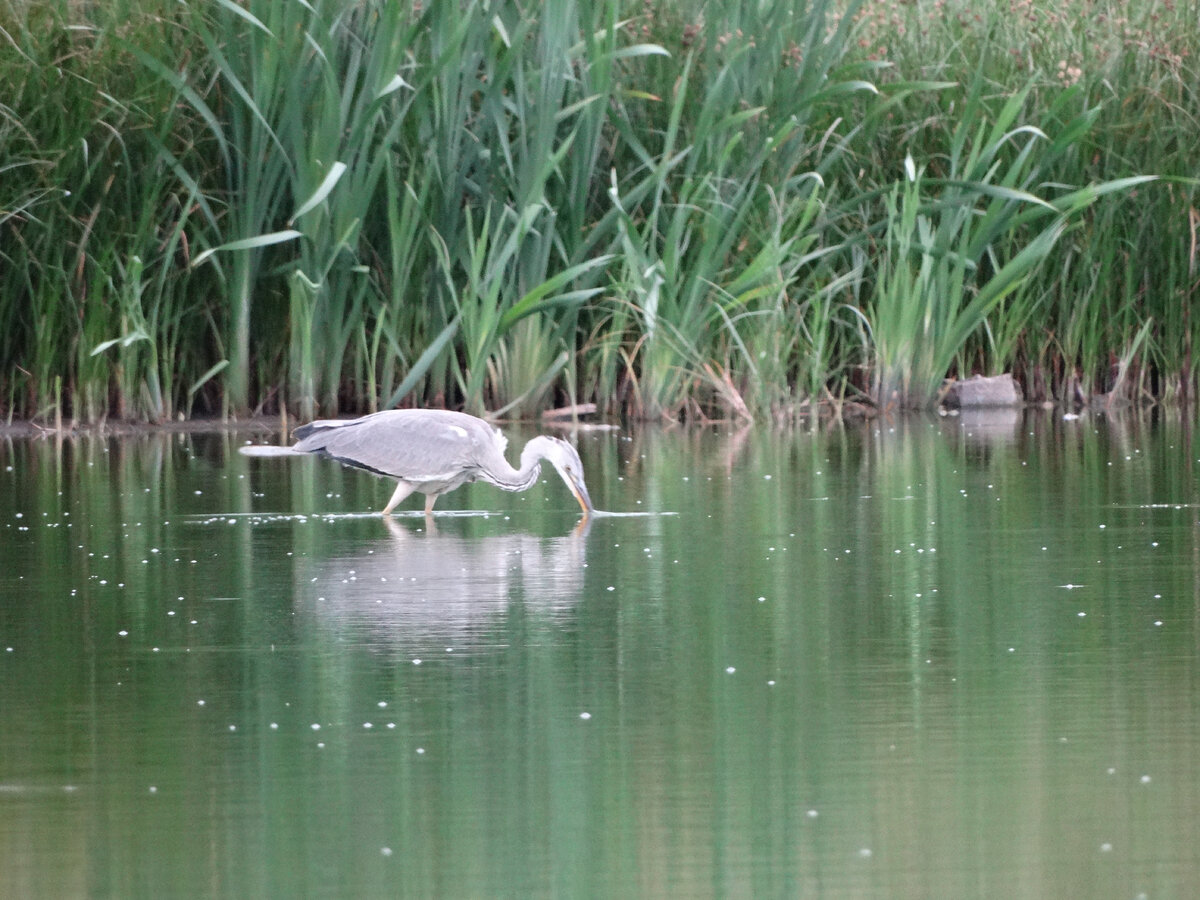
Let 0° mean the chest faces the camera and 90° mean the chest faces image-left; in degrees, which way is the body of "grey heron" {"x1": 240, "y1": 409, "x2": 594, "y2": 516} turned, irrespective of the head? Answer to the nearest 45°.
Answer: approximately 270°
